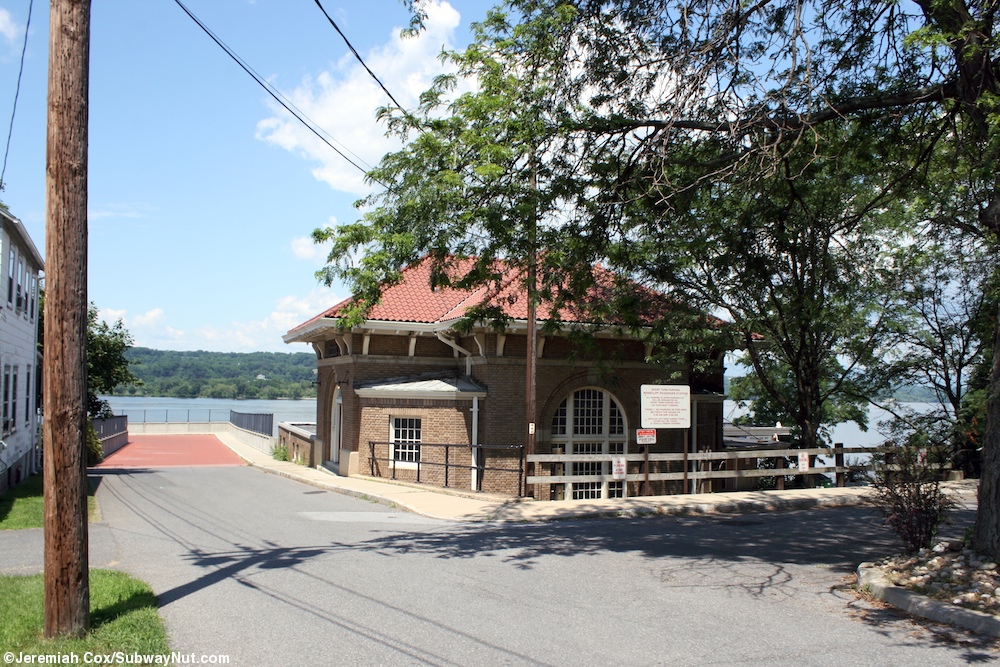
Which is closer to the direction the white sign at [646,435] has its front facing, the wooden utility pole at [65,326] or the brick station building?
the wooden utility pole

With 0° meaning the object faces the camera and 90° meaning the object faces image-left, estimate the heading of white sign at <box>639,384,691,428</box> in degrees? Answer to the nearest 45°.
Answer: approximately 0°

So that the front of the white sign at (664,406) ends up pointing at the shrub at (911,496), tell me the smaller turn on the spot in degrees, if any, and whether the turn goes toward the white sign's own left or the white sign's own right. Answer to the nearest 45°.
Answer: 0° — it already faces it

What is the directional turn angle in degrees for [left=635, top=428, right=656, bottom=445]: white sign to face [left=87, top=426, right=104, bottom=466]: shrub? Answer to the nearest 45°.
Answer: approximately 135° to its right

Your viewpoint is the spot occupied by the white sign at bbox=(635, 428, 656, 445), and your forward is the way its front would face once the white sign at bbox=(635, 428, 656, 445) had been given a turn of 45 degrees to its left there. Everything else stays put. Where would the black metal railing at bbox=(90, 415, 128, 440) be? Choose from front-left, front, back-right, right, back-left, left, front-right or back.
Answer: back

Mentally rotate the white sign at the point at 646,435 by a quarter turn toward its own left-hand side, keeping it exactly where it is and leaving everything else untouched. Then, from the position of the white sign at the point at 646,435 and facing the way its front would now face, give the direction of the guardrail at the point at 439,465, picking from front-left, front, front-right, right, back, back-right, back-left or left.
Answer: back-left

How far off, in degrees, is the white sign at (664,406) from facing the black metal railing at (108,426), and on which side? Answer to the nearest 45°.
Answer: approximately 135° to its right

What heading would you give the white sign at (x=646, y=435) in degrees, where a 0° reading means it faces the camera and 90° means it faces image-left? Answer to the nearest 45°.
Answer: approximately 0°
